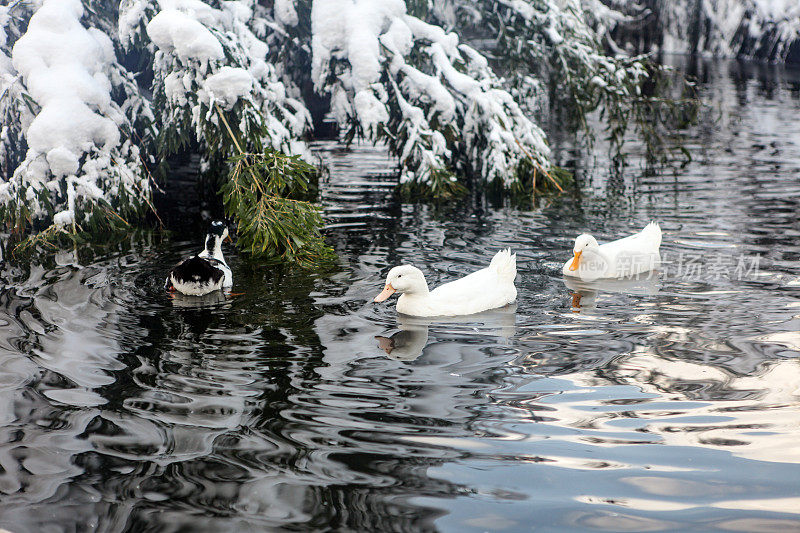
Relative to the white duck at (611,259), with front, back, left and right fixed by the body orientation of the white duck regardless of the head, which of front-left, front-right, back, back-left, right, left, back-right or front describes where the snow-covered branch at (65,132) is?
front-right

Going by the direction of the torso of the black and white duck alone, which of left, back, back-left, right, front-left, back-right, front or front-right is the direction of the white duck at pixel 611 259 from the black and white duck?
front-right

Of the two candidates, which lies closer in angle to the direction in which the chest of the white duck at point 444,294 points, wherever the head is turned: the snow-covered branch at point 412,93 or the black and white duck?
the black and white duck

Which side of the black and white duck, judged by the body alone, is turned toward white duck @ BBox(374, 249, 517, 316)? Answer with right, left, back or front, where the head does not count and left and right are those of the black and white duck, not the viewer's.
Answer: right

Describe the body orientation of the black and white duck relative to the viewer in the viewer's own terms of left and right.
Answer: facing away from the viewer and to the right of the viewer

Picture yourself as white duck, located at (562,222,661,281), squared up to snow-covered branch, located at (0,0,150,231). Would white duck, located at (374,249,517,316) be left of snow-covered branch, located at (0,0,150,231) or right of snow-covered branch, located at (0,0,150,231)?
left

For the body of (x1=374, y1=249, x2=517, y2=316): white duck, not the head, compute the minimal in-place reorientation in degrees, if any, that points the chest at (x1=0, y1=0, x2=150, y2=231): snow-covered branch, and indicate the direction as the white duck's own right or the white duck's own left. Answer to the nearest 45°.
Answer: approximately 45° to the white duck's own right

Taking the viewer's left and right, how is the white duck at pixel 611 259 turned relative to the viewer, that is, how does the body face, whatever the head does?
facing the viewer and to the left of the viewer

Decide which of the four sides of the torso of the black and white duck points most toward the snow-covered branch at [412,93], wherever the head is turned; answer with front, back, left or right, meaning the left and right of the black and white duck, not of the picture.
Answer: front

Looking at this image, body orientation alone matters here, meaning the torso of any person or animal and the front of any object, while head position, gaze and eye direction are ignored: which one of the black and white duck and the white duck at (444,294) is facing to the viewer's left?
the white duck

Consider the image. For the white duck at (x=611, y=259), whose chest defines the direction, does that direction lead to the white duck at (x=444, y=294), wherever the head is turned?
yes

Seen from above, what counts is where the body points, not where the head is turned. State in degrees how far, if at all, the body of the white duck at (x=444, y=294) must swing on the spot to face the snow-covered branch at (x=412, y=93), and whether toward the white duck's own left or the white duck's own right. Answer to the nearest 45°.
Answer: approximately 90° to the white duck's own right

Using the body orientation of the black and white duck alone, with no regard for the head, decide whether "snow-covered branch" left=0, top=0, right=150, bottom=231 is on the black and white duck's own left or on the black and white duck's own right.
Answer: on the black and white duck's own left

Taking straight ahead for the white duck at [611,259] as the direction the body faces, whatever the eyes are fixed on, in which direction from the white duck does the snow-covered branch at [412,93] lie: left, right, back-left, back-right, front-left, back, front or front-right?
right

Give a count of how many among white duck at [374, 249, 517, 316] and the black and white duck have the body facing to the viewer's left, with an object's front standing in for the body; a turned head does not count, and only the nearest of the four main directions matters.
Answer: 1

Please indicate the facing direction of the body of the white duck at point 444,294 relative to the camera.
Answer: to the viewer's left
